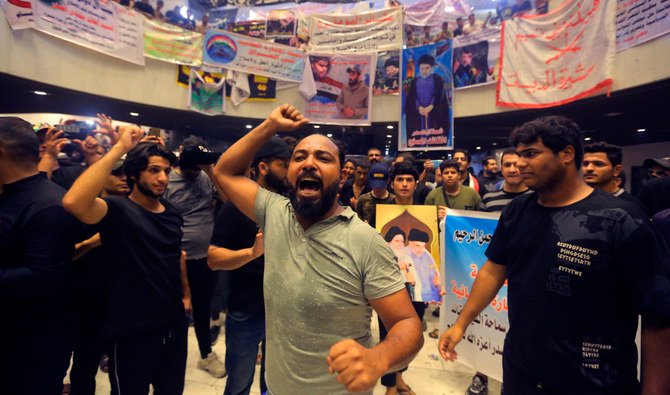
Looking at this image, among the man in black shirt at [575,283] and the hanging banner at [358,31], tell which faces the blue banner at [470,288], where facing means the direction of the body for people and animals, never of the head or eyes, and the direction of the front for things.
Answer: the hanging banner

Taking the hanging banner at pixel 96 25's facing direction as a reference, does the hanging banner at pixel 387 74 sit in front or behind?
in front

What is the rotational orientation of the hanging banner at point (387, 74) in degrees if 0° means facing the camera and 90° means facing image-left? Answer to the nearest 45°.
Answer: approximately 0°

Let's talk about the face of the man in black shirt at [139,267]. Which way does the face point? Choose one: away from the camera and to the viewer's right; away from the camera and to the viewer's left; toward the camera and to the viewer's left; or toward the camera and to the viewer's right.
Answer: toward the camera and to the viewer's right

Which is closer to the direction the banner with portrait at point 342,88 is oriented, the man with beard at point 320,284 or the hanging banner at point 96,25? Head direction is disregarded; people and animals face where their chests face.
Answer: the man with beard

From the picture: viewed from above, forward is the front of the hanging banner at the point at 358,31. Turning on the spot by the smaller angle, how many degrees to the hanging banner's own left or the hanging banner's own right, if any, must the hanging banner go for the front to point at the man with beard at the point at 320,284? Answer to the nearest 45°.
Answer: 0° — it already faces them

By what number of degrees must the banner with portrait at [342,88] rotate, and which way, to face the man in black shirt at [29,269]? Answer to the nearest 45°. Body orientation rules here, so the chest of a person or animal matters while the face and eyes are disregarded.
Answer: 0° — it already faces them

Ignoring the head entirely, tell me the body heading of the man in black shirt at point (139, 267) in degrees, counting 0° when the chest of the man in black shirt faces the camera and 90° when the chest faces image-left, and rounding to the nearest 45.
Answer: approximately 315°

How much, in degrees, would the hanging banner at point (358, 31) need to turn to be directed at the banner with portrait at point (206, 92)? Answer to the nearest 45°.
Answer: approximately 90° to its right
